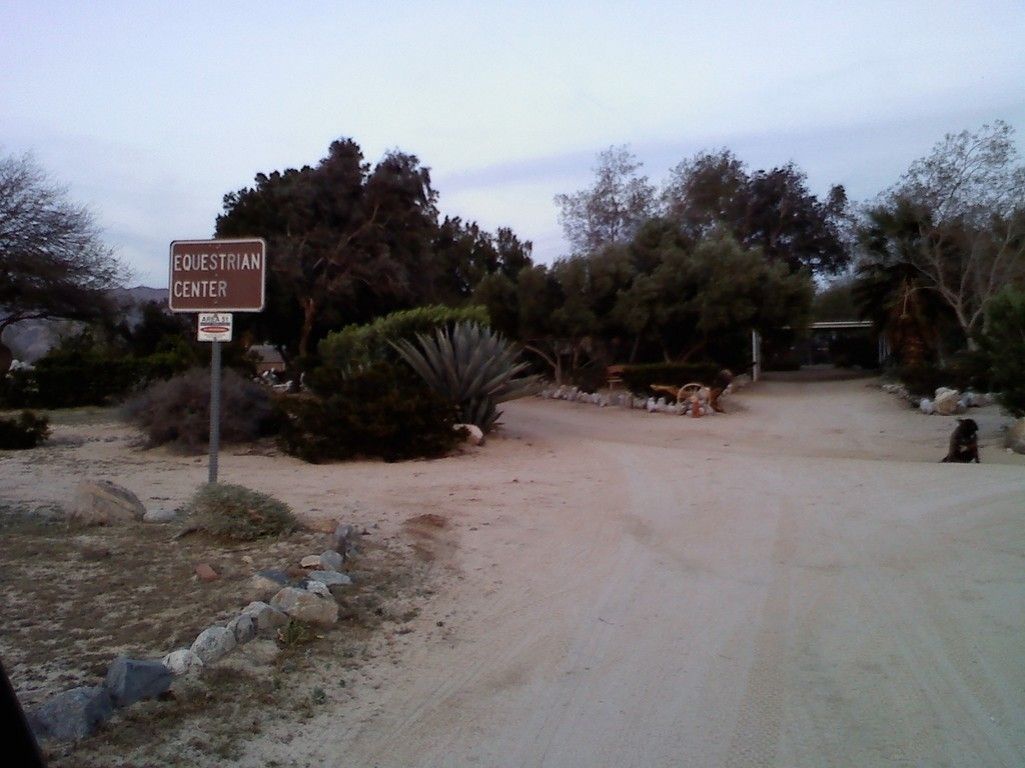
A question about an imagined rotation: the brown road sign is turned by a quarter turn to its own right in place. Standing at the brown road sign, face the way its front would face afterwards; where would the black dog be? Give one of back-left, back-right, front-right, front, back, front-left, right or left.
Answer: back

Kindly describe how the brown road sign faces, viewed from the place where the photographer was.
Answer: facing the viewer

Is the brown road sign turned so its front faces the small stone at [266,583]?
yes

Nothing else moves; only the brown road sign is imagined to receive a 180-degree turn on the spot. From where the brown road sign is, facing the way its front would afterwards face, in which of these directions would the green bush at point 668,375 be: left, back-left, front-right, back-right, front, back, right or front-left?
front-right

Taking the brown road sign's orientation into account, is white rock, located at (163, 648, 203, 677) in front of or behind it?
in front

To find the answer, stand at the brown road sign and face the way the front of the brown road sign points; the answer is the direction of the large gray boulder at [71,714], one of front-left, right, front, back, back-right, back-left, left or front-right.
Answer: front

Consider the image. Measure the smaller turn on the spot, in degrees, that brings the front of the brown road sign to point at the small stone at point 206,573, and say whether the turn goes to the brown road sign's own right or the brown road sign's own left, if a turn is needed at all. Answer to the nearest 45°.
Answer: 0° — it already faces it

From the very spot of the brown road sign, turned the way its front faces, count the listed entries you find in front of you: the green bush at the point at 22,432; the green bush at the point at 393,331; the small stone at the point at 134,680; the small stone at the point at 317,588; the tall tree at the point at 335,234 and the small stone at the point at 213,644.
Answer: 3

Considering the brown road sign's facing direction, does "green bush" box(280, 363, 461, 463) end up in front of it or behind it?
behind

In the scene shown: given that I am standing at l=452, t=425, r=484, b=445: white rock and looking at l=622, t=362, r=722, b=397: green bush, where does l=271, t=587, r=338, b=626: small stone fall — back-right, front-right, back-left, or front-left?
back-right

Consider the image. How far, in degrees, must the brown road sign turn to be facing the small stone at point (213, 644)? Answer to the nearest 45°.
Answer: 0° — it already faces it

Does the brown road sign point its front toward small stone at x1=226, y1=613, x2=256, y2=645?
yes
